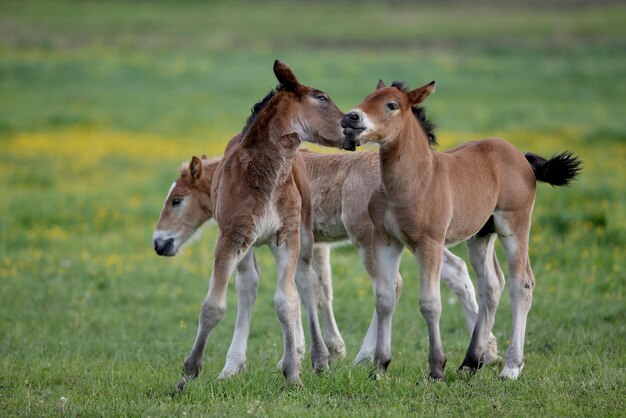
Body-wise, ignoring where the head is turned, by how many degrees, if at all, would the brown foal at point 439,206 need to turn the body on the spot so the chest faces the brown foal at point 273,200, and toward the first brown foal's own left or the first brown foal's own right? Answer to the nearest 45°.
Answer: approximately 45° to the first brown foal's own right

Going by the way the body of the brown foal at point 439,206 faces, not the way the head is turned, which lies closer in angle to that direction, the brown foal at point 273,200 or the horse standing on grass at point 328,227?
the brown foal

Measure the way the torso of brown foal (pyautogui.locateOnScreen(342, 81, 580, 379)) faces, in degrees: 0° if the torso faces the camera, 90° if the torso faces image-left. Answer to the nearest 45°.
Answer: approximately 45°

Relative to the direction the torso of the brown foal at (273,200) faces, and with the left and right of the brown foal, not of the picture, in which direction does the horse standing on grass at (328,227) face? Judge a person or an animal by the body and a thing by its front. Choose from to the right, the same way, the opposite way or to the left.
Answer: to the right

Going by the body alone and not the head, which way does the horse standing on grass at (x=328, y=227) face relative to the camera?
to the viewer's left

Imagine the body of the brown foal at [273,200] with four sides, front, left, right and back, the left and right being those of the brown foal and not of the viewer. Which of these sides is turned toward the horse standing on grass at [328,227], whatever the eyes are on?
back

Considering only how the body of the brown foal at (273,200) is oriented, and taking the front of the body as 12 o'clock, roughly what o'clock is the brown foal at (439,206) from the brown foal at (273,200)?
the brown foal at (439,206) is roughly at 9 o'clock from the brown foal at (273,200).

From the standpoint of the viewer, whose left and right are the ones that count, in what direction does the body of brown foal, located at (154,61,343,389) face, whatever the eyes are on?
facing the viewer

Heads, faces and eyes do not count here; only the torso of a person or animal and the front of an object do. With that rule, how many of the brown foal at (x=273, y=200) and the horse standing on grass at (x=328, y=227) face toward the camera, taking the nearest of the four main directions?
1

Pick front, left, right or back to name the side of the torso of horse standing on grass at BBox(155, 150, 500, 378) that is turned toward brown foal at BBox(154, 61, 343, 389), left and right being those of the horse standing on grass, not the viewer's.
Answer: left
